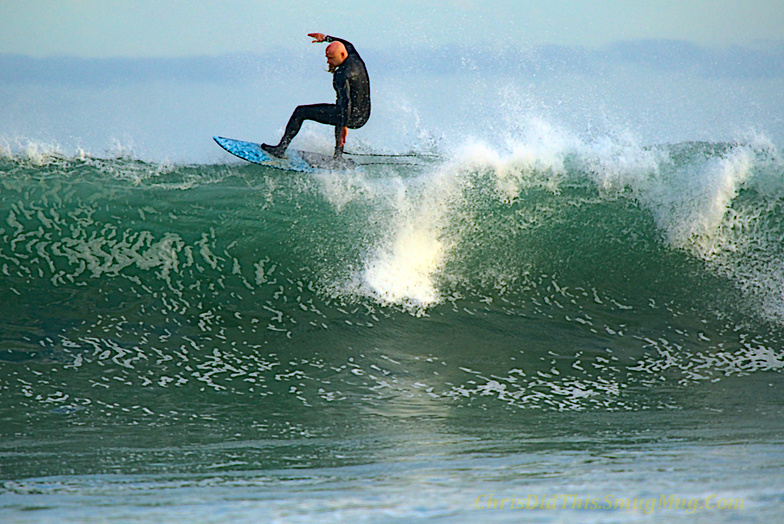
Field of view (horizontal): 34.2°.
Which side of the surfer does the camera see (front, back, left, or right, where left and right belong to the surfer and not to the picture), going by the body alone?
left

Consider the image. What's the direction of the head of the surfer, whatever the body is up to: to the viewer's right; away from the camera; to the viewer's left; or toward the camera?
to the viewer's left

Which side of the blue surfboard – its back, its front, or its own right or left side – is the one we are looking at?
left
